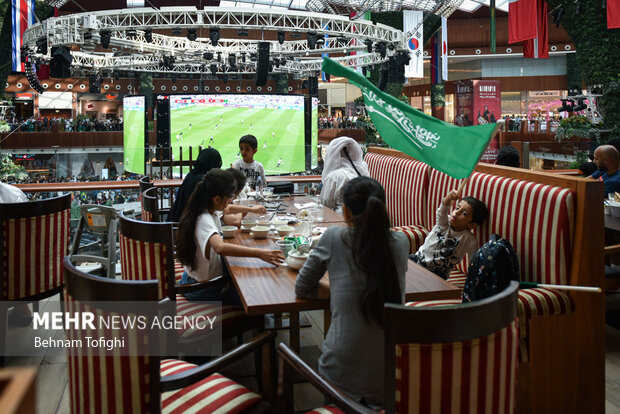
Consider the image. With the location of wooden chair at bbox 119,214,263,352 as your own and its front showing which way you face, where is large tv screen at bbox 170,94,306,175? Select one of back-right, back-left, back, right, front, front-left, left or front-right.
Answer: front-left

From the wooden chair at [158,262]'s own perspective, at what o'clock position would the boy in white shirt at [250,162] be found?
The boy in white shirt is roughly at 11 o'clock from the wooden chair.

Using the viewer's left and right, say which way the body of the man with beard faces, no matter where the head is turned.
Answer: facing to the left of the viewer

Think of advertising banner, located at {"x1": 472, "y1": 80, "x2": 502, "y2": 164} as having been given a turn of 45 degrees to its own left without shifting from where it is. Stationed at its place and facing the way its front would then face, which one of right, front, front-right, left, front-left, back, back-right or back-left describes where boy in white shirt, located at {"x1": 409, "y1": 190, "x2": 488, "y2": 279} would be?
front-right

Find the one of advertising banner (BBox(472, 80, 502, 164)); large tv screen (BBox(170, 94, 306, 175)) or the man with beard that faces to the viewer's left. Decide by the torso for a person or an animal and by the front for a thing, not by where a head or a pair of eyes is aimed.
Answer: the man with beard

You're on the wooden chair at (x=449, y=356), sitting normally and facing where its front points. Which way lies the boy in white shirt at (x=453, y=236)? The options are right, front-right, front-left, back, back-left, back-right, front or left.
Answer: front-right

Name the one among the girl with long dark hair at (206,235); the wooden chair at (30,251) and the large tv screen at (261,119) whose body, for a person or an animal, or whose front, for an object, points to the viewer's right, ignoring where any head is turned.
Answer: the girl with long dark hair

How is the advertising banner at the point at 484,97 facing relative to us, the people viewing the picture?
facing the viewer

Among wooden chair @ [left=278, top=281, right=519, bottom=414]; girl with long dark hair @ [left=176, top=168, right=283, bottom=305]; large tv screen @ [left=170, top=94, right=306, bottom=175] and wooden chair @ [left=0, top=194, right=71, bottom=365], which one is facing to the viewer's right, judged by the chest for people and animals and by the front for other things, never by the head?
the girl with long dark hair

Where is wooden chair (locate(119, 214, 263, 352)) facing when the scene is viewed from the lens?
facing away from the viewer and to the right of the viewer

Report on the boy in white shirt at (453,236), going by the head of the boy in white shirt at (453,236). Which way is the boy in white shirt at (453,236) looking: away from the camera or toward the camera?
toward the camera

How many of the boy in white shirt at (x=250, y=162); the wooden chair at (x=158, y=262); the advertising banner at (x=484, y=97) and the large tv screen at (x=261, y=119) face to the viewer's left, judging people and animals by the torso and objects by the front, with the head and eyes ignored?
0

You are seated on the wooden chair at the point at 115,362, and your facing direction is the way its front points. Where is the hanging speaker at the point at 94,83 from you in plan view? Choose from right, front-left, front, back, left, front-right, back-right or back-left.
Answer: front-left

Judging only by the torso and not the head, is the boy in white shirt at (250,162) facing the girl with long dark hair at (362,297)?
yes

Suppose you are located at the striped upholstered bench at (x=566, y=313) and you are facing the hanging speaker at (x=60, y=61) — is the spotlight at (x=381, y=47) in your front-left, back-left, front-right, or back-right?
front-right

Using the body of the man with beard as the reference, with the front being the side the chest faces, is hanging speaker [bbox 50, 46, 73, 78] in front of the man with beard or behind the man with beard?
in front
